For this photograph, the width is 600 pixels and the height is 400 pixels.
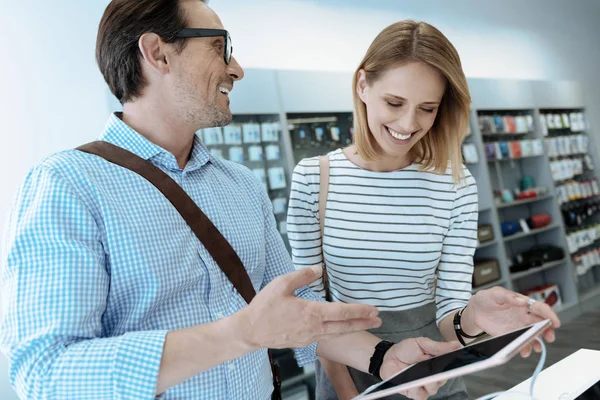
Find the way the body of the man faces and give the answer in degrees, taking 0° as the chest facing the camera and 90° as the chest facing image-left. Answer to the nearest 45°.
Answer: approximately 315°

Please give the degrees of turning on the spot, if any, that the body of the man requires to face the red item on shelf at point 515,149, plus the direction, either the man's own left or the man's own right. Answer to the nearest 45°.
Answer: approximately 90° to the man's own left

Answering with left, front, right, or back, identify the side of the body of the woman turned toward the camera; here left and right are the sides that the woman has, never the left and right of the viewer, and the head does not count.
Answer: front

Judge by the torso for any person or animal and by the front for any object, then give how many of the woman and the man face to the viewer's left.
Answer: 0

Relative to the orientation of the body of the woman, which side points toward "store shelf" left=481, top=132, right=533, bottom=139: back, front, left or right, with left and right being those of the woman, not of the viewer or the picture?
back

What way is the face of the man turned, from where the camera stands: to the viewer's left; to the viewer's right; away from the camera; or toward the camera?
to the viewer's right

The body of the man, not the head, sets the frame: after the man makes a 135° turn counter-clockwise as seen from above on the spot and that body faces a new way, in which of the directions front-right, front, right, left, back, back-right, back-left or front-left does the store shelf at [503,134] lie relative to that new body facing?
front-right

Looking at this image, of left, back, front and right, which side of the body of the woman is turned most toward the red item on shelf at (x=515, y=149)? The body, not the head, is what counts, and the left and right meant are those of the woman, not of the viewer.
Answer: back

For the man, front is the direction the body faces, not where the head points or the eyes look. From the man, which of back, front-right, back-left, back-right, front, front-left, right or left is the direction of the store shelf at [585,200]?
left

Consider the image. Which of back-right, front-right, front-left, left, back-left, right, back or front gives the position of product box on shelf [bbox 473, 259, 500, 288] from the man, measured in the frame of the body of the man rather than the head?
left

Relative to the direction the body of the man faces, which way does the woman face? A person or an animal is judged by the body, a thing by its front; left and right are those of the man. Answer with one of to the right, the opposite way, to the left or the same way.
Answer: to the right

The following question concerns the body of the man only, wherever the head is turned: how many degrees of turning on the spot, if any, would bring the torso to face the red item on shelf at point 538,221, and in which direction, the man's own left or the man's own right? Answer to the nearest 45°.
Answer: approximately 90° to the man's own left
